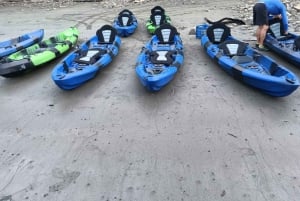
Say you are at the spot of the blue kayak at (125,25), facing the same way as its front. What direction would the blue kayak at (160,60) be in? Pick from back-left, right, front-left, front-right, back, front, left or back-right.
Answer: front

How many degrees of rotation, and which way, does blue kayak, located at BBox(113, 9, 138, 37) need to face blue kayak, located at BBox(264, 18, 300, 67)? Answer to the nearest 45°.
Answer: approximately 45° to its left

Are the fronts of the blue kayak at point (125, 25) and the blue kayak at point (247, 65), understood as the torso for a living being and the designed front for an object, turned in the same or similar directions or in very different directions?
same or similar directions

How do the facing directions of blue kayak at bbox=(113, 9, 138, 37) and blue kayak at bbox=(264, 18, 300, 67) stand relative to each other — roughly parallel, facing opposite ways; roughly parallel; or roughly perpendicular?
roughly parallel

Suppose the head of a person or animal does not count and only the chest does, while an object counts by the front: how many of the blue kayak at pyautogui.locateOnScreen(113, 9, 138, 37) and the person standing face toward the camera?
1

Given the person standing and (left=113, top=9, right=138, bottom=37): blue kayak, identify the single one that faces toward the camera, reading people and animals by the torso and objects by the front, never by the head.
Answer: the blue kayak

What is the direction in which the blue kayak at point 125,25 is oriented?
toward the camera

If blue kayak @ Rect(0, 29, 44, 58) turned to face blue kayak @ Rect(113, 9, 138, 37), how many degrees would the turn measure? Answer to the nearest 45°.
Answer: approximately 135° to its left

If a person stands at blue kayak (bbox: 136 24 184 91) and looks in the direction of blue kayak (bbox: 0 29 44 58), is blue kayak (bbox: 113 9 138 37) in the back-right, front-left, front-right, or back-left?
front-right

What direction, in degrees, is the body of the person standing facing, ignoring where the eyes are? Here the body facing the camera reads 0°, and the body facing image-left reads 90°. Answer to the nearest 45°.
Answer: approximately 270°

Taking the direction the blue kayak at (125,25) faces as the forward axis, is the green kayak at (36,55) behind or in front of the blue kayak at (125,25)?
in front

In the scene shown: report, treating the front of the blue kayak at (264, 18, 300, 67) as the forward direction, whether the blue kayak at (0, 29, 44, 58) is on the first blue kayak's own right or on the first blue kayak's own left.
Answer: on the first blue kayak's own right

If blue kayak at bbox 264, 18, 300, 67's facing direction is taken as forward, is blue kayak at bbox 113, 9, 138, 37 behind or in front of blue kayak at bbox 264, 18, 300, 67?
behind
